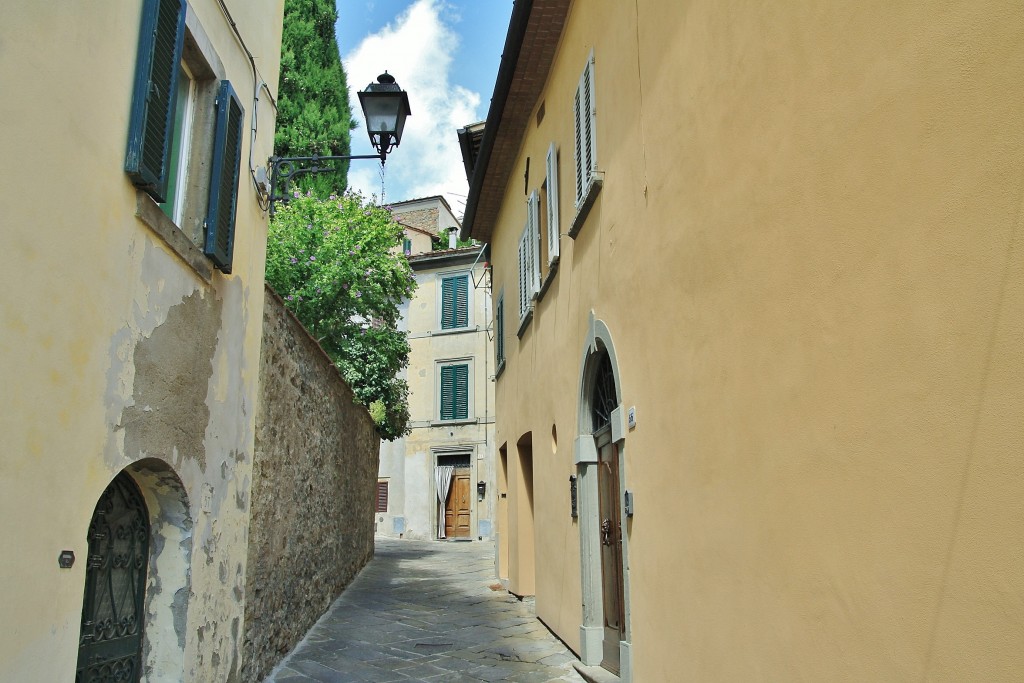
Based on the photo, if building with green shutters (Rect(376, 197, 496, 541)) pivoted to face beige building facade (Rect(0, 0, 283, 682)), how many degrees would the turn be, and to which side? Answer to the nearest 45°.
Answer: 0° — it already faces it

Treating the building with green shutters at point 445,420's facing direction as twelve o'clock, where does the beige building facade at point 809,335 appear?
The beige building facade is roughly at 12 o'clock from the building with green shutters.

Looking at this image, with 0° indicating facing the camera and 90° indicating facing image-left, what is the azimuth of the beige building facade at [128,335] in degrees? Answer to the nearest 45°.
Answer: approximately 315°

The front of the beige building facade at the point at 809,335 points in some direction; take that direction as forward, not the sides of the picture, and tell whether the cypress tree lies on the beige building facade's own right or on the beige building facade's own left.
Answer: on the beige building facade's own right

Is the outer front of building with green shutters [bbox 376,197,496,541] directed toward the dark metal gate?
yes

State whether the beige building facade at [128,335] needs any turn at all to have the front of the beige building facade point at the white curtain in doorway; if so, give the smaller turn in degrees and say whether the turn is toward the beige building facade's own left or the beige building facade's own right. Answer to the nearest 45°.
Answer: approximately 90° to the beige building facade's own left

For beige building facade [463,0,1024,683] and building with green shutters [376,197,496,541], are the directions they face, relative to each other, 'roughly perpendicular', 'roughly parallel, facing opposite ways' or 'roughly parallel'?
roughly perpendicular

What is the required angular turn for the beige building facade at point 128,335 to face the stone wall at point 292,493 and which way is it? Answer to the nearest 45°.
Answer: approximately 90° to its left

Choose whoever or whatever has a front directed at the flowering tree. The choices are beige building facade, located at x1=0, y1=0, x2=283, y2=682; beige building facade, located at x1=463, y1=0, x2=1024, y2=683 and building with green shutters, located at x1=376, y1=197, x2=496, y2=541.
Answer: the building with green shutters
